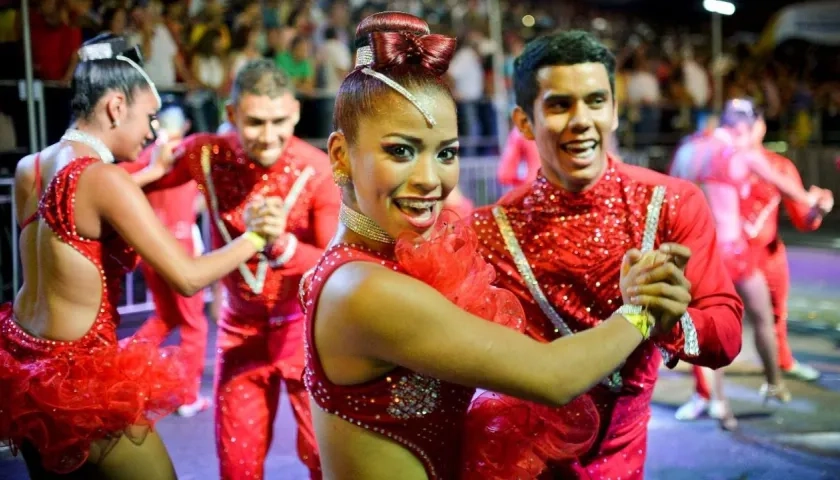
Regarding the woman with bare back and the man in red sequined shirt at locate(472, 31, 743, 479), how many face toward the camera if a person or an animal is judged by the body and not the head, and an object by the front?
1

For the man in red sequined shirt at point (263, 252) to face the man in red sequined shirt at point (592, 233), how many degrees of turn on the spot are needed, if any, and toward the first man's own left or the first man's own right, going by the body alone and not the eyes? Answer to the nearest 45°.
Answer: approximately 45° to the first man's own left

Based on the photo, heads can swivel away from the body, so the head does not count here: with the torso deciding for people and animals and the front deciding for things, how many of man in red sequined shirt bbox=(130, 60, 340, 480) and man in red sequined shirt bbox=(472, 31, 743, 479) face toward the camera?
2

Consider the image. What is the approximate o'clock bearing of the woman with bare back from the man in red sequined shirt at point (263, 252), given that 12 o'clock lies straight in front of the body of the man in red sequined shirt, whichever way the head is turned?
The woman with bare back is roughly at 1 o'clock from the man in red sequined shirt.

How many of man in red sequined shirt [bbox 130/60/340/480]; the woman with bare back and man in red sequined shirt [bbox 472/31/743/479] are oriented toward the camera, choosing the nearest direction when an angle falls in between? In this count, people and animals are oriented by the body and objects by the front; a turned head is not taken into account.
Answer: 2

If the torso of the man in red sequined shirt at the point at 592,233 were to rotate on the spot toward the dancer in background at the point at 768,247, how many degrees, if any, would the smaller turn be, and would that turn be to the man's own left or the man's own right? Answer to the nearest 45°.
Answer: approximately 180°

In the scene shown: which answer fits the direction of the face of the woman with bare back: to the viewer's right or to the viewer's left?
to the viewer's right

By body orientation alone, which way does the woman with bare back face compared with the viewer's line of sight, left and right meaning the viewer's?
facing away from the viewer and to the right of the viewer

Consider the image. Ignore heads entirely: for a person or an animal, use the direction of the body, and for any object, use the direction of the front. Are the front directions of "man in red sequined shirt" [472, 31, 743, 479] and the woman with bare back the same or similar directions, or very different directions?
very different directions
